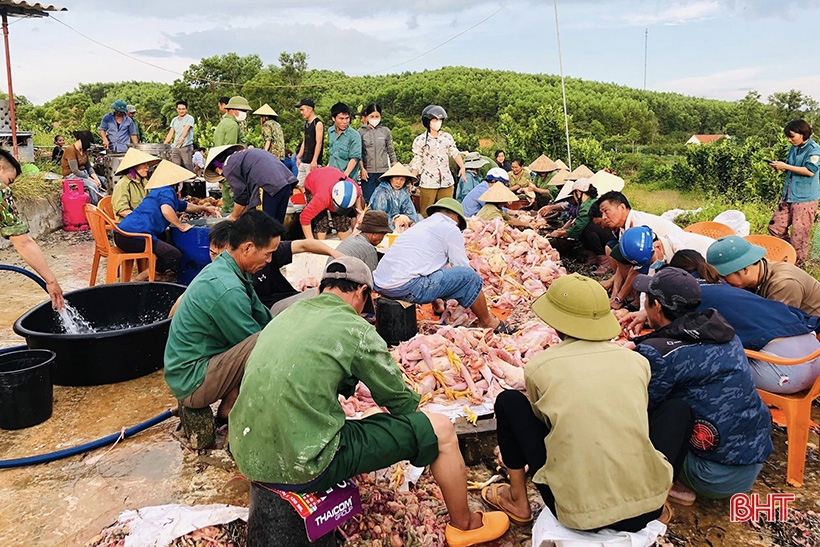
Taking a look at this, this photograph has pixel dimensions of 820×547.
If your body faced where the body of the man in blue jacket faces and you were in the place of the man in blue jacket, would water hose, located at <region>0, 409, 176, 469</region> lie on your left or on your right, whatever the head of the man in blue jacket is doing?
on your left

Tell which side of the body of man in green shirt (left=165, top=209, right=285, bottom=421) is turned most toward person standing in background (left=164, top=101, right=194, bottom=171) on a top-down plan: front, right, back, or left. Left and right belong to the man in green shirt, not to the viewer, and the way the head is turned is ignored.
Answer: left

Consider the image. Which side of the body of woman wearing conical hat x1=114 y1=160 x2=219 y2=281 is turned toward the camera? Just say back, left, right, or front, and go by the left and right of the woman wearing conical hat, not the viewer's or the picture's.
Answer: right

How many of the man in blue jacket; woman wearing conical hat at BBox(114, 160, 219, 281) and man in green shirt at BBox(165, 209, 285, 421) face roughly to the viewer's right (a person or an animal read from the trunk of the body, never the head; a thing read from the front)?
2

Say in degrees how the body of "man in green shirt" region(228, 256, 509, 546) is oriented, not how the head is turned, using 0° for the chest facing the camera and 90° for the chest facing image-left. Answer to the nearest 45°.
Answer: approximately 225°

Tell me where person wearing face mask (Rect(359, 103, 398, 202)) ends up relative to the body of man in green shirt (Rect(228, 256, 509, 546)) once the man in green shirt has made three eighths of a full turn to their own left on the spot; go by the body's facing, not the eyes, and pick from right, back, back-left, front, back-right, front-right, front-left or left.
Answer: right

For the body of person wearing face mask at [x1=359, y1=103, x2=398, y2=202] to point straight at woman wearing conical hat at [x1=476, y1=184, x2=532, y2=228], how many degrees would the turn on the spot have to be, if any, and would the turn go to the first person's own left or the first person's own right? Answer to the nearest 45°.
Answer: approximately 45° to the first person's own left

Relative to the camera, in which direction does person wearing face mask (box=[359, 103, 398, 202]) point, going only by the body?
toward the camera

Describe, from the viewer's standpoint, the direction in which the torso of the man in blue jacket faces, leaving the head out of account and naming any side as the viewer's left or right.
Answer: facing away from the viewer and to the left of the viewer

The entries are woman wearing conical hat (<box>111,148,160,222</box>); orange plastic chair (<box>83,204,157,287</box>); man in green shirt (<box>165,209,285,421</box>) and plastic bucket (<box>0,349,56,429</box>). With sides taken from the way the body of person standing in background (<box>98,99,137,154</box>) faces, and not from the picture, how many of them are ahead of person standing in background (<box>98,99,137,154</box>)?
4

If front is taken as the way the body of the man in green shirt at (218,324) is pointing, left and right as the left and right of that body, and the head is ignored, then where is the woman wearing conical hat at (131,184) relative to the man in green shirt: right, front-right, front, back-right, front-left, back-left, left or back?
left

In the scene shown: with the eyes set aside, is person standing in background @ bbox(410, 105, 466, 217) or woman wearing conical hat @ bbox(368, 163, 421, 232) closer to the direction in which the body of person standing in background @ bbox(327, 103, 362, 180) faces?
the woman wearing conical hat

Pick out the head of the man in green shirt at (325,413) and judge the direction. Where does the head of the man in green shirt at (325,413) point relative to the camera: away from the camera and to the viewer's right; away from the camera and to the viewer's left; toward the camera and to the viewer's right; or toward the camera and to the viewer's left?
away from the camera and to the viewer's right

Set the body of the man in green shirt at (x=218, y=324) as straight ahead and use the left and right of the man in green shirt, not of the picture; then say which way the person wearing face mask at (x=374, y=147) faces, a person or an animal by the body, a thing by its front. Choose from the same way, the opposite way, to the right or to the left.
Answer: to the right

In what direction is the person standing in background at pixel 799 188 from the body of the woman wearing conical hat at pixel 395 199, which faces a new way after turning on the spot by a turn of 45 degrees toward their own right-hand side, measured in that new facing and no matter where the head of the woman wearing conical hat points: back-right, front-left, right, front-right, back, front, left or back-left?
back-left

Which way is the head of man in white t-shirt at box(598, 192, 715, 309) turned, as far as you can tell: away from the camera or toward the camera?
toward the camera

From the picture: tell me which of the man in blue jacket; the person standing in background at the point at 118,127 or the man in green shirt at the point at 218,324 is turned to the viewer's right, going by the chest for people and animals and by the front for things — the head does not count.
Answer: the man in green shirt

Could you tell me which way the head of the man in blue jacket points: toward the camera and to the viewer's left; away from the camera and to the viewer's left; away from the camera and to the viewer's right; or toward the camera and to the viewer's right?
away from the camera and to the viewer's left

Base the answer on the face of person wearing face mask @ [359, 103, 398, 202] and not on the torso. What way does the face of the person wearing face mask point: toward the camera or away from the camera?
toward the camera

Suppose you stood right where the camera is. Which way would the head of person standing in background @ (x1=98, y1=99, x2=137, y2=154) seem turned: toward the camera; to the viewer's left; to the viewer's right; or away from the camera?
toward the camera
